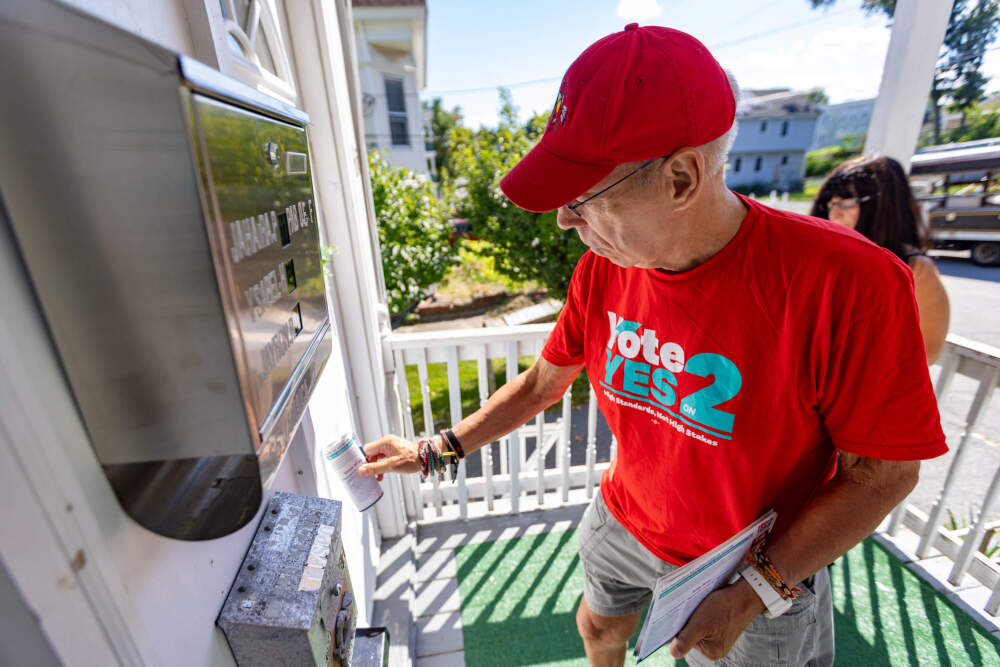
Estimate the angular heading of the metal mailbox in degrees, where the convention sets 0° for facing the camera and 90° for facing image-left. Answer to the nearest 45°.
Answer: approximately 315°

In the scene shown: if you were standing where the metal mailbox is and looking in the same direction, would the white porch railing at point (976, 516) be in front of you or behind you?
in front

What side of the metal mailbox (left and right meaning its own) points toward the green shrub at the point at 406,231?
left

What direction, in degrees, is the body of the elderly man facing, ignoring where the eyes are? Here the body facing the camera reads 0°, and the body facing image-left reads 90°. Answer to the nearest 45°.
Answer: approximately 45°

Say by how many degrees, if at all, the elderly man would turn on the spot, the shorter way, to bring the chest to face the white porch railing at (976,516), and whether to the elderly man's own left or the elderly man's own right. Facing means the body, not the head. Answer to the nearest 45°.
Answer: approximately 180°

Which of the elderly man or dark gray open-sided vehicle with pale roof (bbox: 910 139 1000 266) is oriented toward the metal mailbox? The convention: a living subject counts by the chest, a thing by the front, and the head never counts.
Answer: the elderly man

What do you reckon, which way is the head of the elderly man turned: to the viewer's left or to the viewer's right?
to the viewer's left

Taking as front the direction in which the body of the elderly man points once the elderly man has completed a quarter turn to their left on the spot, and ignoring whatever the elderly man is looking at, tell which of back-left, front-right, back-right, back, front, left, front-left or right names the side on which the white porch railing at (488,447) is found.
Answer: back

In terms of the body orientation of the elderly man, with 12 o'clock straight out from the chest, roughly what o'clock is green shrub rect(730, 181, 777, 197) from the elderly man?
The green shrub is roughly at 5 o'clock from the elderly man.

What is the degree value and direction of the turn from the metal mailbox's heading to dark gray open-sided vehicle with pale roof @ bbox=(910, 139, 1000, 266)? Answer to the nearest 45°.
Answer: approximately 45° to its left
